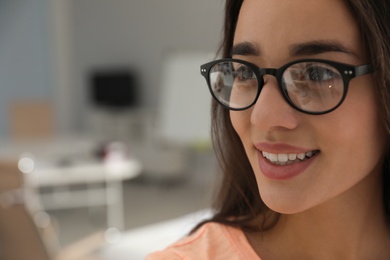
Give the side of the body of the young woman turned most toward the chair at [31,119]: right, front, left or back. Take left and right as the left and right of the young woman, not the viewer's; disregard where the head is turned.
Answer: right

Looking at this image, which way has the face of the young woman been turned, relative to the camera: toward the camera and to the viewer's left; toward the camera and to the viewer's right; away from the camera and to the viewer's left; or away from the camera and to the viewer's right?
toward the camera and to the viewer's left

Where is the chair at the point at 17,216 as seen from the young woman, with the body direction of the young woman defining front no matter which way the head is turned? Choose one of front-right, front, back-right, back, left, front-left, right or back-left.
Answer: right

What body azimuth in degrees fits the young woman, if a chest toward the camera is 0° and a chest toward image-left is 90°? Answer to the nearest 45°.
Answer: approximately 45°

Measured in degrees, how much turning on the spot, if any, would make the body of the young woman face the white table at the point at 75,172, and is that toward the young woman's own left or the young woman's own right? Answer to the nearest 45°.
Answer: approximately 90° to the young woman's own right
